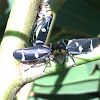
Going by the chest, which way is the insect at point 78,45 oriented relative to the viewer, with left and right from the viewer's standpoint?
facing to the left of the viewer
